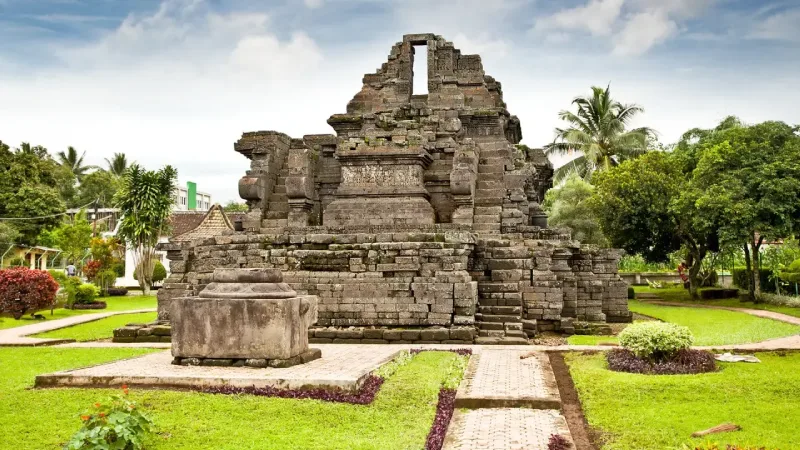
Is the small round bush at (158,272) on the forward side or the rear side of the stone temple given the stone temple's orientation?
on the rear side

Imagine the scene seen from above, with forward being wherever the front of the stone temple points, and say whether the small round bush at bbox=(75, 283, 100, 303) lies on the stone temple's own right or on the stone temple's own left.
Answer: on the stone temple's own right

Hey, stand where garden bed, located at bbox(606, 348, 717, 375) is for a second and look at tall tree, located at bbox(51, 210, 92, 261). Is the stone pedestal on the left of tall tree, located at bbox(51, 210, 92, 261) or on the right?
left

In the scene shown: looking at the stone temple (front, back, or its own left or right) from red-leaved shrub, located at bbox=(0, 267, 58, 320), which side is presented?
right

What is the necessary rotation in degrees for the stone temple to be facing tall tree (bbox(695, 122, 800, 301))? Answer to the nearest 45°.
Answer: approximately 135° to its left

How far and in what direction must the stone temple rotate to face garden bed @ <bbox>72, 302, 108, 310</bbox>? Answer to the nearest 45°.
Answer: approximately 135° to its right

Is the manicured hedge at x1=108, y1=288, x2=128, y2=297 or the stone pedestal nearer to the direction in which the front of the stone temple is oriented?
the stone pedestal

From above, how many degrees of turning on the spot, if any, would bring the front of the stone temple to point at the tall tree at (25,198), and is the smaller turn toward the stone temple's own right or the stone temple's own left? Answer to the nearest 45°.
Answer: approximately 135° to the stone temple's own right

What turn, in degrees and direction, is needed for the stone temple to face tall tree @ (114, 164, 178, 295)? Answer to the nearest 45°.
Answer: approximately 135° to its right

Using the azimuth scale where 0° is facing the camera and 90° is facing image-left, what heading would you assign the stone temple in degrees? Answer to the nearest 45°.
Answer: approximately 0°

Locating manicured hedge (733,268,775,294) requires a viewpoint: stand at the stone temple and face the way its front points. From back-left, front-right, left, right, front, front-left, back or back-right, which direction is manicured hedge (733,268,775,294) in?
back-left

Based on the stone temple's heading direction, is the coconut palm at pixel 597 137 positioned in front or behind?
behind

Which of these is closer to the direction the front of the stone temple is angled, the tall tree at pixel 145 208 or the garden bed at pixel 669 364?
the garden bed

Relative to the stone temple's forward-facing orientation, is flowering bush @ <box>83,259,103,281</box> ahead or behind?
behind
